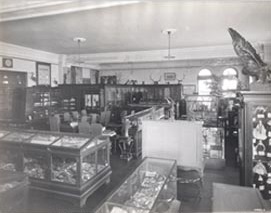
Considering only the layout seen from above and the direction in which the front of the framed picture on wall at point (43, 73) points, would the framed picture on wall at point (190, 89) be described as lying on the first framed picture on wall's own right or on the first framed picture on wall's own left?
on the first framed picture on wall's own left

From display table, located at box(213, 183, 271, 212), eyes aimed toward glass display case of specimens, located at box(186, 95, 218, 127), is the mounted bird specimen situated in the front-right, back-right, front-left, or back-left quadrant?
front-right

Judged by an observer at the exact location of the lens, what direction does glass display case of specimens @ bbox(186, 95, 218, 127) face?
facing the viewer

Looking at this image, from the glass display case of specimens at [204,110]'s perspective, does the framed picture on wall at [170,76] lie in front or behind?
behind

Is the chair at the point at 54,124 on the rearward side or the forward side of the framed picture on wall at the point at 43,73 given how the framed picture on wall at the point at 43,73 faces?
on the forward side

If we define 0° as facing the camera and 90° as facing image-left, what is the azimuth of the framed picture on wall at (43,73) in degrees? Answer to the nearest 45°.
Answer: approximately 315°

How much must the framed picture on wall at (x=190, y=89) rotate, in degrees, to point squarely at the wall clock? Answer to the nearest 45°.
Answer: approximately 45° to its right

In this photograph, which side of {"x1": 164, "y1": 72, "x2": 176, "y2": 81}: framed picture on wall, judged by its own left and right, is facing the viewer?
front

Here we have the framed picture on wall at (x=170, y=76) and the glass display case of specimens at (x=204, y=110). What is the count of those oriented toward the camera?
2

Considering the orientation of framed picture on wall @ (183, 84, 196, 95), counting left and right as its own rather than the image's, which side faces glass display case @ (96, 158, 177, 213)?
front

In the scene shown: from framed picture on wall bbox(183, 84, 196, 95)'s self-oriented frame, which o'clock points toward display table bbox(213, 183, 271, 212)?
The display table is roughly at 12 o'clock from the framed picture on wall.
